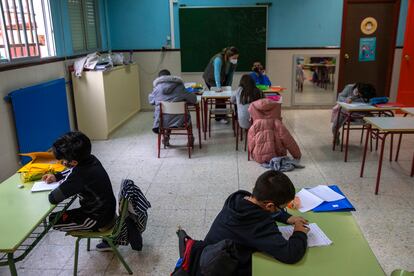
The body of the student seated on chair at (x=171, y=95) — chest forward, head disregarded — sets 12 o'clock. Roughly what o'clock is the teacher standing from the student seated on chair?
The teacher standing is roughly at 1 o'clock from the student seated on chair.

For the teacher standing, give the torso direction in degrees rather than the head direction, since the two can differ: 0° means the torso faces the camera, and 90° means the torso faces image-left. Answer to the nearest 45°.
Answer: approximately 315°

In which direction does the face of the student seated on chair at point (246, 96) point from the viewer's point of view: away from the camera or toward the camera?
away from the camera

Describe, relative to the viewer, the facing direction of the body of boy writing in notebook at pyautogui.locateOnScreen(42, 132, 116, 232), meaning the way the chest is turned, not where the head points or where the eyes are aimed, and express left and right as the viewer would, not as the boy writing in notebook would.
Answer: facing to the left of the viewer

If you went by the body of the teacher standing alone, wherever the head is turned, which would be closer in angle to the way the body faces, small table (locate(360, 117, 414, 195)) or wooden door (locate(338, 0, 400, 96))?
the small table

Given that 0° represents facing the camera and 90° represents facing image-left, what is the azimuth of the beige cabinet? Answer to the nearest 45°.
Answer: approximately 315°

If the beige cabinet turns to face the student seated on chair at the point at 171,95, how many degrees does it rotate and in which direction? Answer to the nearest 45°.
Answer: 0° — it already faces them

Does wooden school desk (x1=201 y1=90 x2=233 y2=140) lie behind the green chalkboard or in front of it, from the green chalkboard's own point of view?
in front

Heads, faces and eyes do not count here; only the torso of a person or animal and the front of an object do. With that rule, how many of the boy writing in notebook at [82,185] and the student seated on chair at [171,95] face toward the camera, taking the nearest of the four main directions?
0

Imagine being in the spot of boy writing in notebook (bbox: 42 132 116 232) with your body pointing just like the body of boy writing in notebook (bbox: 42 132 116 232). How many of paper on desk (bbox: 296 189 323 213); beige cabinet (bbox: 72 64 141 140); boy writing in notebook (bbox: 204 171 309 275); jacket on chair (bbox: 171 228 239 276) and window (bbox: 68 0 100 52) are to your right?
2

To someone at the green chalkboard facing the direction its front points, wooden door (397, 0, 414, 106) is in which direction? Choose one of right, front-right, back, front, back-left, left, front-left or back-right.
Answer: left

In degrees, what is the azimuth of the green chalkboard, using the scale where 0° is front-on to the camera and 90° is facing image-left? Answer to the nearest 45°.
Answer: approximately 0°

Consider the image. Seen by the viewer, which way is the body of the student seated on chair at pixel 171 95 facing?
away from the camera
